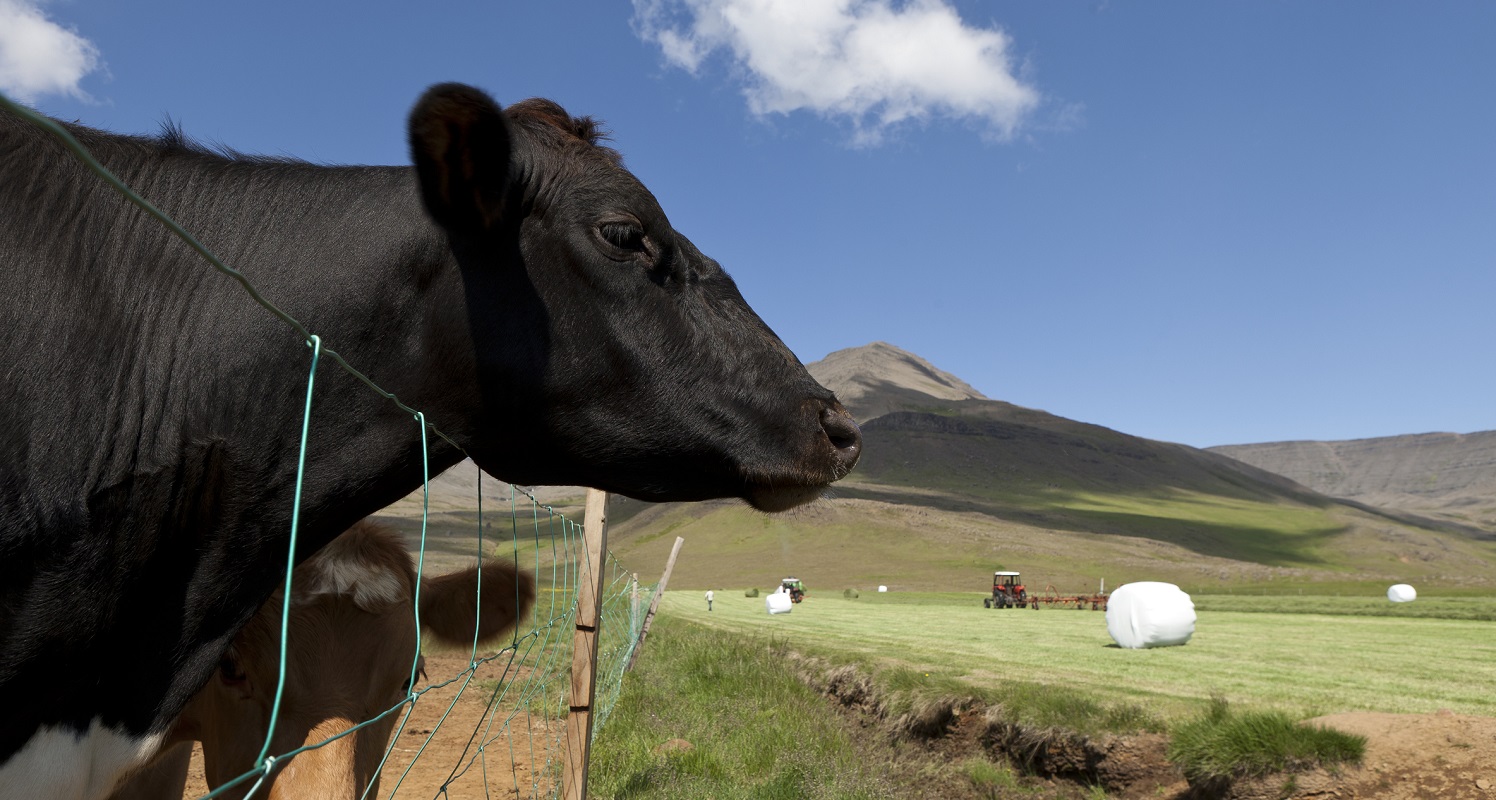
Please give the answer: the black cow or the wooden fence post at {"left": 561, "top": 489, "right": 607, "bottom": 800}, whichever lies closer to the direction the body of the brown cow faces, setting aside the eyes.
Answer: the black cow

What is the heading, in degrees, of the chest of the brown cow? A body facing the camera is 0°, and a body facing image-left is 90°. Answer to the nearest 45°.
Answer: approximately 0°

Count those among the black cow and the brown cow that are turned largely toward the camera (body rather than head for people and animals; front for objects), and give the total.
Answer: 1

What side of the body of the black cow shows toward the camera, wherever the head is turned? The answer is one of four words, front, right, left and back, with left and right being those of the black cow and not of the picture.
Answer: right

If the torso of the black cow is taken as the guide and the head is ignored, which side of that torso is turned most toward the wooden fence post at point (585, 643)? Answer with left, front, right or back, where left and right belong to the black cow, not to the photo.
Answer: left

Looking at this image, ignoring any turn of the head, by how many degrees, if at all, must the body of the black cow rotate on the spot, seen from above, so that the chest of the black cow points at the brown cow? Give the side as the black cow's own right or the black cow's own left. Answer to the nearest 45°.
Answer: approximately 90° to the black cow's own left

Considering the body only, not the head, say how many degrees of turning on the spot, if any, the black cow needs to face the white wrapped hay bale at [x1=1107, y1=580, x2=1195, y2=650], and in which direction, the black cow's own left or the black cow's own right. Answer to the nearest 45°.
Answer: approximately 45° to the black cow's own left

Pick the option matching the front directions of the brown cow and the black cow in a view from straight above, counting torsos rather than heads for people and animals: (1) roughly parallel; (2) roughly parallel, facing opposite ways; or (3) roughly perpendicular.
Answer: roughly perpendicular
